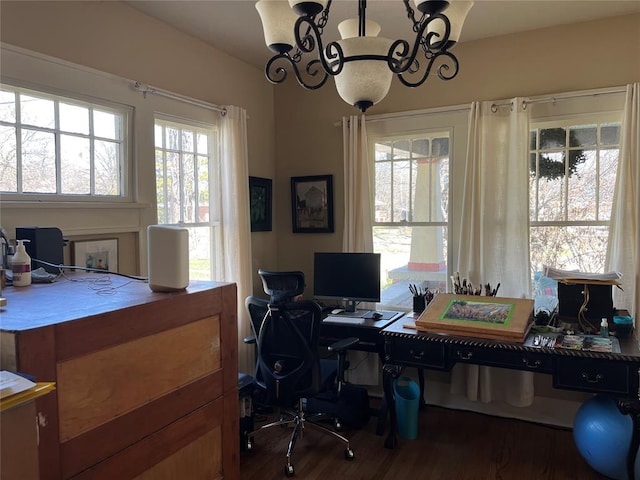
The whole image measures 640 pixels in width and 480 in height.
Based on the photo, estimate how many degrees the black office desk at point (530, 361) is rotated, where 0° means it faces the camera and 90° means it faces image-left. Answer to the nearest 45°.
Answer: approximately 0°

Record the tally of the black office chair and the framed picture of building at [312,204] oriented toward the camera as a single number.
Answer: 1

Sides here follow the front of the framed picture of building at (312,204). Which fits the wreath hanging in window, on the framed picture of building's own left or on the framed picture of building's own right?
on the framed picture of building's own left

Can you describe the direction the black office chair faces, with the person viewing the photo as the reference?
facing away from the viewer and to the right of the viewer

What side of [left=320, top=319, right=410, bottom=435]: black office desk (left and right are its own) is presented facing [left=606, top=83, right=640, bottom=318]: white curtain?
left
